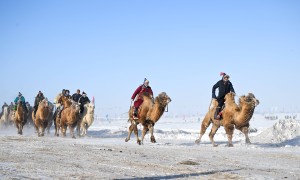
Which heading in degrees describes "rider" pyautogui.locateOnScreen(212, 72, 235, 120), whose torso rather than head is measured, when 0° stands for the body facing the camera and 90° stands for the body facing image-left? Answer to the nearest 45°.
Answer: approximately 315°

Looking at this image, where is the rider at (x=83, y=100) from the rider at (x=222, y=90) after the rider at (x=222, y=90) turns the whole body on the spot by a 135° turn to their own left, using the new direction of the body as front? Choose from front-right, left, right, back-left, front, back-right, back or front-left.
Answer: front-left

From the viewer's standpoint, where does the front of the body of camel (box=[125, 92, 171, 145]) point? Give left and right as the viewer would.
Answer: facing the viewer and to the right of the viewer

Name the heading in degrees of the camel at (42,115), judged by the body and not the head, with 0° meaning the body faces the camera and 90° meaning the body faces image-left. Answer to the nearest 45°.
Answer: approximately 0°

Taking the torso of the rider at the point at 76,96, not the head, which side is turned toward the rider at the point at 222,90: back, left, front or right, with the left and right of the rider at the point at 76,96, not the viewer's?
front

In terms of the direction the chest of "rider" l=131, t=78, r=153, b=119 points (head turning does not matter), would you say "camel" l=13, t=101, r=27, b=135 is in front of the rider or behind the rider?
behind

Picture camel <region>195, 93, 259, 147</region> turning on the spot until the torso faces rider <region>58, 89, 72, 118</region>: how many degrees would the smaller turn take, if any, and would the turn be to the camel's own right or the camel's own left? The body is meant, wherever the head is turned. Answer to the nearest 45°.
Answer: approximately 180°

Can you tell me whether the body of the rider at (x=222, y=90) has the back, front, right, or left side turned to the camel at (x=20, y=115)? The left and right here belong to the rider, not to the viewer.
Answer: back

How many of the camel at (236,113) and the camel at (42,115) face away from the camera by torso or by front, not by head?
0

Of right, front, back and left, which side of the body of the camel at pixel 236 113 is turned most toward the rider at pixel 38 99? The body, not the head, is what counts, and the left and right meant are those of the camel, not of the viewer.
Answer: back

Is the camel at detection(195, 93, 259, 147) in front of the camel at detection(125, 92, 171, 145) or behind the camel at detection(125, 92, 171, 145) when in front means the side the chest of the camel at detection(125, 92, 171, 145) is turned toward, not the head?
in front

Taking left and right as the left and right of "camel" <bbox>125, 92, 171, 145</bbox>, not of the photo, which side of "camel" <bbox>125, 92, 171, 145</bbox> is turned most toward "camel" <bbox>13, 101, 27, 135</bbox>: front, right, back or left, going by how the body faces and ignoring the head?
back

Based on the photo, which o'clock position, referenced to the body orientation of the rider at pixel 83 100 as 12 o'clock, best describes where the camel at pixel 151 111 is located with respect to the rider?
The camel is roughly at 1 o'clock from the rider.

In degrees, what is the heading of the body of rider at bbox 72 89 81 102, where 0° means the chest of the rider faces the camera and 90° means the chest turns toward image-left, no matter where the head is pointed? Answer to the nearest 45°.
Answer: approximately 315°

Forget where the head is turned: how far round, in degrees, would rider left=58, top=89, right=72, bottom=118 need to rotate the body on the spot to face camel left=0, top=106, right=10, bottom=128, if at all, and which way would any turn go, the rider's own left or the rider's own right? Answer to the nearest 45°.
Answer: approximately 135° to the rider's own left
